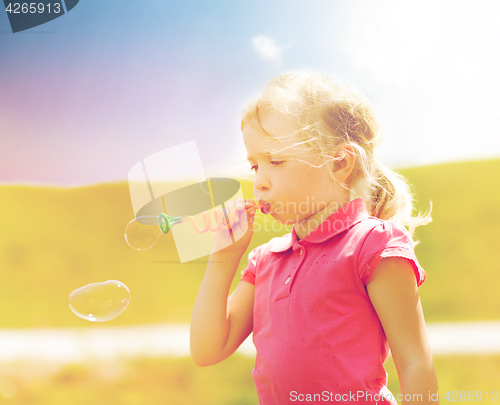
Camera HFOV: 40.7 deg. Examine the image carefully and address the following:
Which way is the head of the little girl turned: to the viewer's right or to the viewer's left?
to the viewer's left

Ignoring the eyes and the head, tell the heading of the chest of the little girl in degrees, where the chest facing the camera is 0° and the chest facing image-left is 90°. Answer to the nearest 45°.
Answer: approximately 45°
